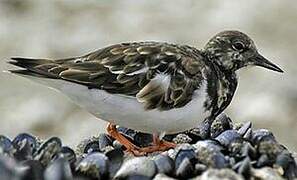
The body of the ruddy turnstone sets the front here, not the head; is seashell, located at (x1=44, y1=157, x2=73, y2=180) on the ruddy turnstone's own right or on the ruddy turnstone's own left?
on the ruddy turnstone's own right

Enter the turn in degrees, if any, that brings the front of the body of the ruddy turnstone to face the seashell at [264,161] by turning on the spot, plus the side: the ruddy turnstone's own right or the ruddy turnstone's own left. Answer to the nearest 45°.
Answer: approximately 45° to the ruddy turnstone's own right

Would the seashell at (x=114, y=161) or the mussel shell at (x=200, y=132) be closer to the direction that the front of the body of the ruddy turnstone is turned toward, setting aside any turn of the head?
the mussel shell

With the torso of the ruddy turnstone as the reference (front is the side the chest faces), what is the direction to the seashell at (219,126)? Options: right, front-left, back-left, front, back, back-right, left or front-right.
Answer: front

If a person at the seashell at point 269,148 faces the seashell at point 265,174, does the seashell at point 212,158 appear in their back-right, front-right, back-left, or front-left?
front-right

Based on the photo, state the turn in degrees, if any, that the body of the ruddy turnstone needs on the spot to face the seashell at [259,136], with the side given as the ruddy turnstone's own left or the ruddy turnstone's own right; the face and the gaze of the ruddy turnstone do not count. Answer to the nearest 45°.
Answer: approximately 45° to the ruddy turnstone's own right

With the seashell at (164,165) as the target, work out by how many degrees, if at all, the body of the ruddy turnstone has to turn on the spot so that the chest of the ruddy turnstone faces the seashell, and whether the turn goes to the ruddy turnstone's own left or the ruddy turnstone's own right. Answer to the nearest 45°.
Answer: approximately 90° to the ruddy turnstone's own right

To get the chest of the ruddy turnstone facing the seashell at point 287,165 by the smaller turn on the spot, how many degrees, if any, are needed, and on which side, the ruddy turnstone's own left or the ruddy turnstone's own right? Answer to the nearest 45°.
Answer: approximately 45° to the ruddy turnstone's own right

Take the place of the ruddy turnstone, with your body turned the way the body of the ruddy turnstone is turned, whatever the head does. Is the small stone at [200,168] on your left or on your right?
on your right

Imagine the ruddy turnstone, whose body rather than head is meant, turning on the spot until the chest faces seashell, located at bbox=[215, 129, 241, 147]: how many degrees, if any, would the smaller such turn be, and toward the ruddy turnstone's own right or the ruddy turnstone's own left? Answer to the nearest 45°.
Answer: approximately 45° to the ruddy turnstone's own right

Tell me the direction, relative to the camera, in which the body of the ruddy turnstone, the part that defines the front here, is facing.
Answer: to the viewer's right

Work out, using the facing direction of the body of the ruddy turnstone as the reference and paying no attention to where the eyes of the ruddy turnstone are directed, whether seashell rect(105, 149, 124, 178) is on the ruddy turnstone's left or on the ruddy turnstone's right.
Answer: on the ruddy turnstone's right
